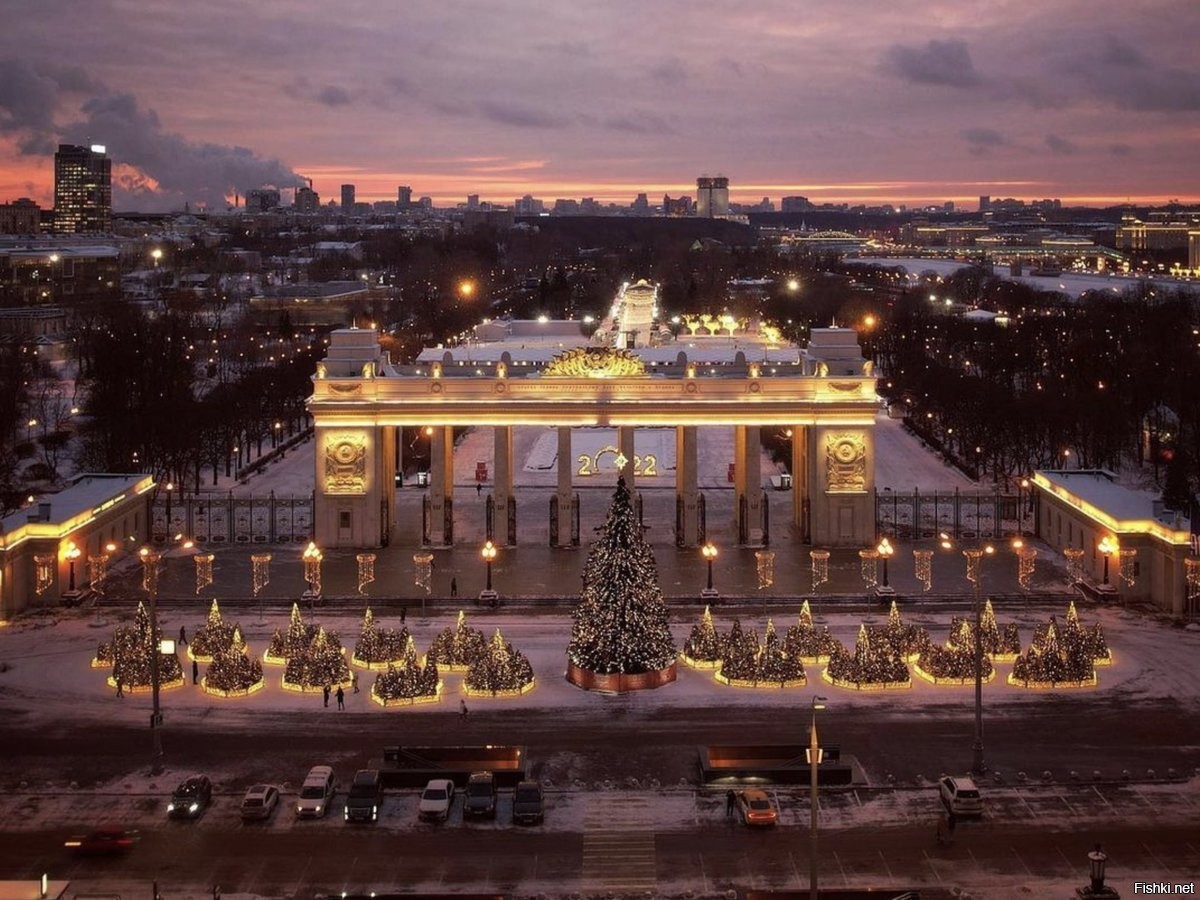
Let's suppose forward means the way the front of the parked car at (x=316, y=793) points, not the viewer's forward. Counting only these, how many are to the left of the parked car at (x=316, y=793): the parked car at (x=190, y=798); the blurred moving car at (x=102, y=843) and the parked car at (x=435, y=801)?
1

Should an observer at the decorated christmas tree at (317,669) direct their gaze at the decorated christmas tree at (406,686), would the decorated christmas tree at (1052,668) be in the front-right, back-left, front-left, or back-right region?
front-left

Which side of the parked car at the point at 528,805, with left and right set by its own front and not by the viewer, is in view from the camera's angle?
front

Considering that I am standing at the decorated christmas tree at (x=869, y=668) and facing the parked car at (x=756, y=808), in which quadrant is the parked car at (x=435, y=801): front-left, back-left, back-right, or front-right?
front-right

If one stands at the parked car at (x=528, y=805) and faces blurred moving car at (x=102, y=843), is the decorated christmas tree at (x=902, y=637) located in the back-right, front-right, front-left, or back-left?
back-right

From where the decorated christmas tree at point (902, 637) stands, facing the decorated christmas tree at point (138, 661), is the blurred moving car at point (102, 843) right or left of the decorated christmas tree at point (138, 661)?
left

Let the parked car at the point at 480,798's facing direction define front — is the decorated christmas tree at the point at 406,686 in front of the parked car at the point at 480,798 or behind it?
behind

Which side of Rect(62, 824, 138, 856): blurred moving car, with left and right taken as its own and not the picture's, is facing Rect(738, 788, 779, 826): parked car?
back

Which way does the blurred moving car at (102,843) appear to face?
to the viewer's left

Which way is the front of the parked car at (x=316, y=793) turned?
toward the camera

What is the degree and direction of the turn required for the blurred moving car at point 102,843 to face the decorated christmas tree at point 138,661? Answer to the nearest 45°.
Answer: approximately 90° to its right
